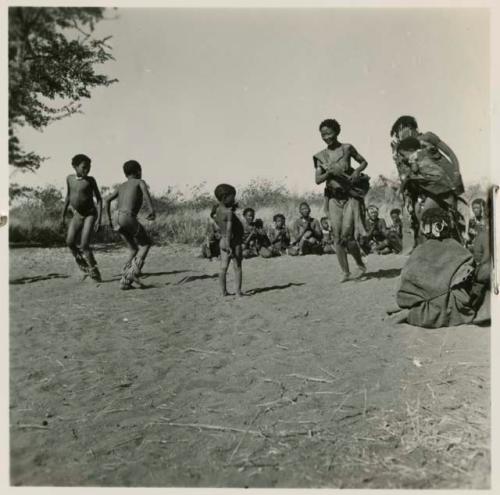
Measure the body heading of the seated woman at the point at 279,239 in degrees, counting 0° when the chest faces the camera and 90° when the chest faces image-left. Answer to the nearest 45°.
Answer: approximately 0°

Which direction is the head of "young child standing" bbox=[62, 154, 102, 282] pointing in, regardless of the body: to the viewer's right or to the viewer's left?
to the viewer's right

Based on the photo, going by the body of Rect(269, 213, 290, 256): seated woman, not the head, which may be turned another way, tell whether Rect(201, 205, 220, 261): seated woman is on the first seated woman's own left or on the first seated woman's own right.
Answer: on the first seated woman's own right

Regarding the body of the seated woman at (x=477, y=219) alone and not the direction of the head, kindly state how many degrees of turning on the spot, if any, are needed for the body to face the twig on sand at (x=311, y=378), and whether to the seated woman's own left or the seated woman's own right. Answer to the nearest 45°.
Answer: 0° — they already face it

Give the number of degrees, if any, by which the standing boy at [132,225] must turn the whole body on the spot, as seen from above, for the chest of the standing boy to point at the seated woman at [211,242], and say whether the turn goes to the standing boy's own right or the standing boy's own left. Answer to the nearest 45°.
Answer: approximately 45° to the standing boy's own right

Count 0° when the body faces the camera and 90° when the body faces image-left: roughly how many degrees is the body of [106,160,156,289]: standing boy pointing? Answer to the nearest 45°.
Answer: approximately 225°

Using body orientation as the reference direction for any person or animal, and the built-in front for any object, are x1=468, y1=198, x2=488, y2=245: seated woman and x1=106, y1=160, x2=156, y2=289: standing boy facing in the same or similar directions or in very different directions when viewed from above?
very different directions

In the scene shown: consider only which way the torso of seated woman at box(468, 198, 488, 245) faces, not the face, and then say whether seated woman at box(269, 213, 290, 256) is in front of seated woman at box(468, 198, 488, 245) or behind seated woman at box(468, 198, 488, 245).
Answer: in front

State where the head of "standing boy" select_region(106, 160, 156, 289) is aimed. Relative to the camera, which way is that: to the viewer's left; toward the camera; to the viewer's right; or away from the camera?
away from the camera

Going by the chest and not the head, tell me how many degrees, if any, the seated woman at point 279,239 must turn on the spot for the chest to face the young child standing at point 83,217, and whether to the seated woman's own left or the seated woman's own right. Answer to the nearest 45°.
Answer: approximately 90° to the seated woman's own right

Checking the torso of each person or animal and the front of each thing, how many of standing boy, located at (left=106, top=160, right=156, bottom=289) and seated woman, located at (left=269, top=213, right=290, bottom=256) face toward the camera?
1
